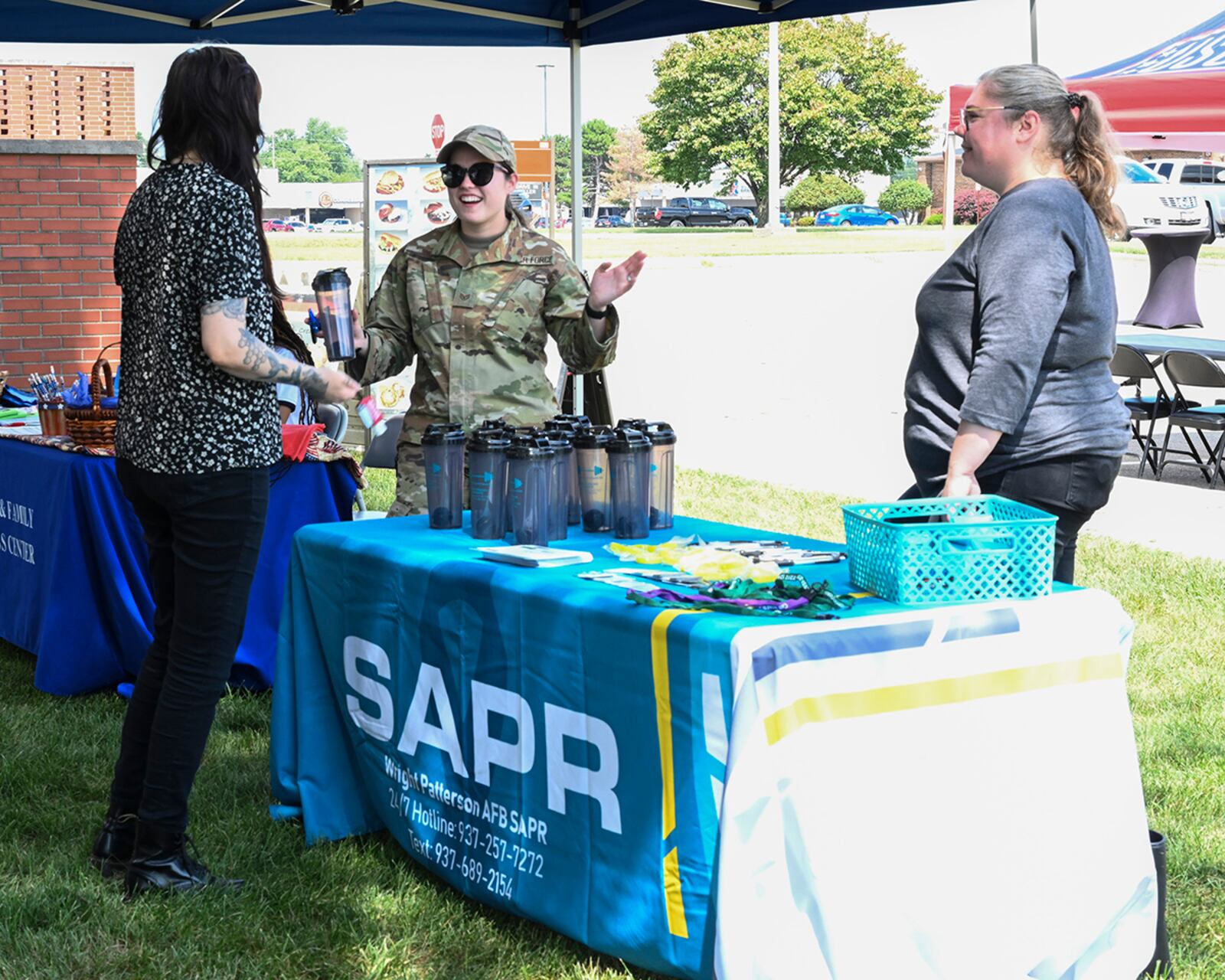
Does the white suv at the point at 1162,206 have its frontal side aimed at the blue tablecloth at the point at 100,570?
no

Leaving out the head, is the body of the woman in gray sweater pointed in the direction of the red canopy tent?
no

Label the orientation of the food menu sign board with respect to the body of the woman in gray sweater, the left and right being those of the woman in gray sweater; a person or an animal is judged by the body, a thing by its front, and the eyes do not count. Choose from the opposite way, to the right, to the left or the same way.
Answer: to the left

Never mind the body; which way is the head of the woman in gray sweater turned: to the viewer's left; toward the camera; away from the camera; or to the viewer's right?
to the viewer's left

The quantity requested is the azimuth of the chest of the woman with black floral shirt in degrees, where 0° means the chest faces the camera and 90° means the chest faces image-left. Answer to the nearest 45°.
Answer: approximately 225°

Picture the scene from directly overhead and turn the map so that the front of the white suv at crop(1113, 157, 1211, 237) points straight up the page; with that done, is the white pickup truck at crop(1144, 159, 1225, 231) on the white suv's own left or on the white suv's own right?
on the white suv's own left

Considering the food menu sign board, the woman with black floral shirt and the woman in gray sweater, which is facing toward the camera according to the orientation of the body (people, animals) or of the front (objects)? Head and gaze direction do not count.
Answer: the food menu sign board

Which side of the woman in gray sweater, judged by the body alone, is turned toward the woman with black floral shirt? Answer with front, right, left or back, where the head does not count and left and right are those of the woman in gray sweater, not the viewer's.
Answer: front

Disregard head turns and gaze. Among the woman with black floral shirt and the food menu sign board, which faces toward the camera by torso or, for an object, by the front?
the food menu sign board

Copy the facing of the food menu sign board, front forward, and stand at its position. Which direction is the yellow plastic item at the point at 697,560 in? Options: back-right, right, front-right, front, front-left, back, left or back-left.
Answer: front

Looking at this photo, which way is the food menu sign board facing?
toward the camera

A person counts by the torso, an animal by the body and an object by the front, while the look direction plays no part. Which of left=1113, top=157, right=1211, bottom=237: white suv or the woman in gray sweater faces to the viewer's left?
the woman in gray sweater

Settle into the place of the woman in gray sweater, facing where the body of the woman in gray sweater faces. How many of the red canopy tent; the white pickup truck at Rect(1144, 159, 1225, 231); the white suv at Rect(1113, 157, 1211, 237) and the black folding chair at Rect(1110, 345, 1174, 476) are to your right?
4

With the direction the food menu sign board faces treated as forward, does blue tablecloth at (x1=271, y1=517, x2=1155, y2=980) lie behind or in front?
in front

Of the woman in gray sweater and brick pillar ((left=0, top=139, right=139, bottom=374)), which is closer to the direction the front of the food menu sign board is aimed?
the woman in gray sweater

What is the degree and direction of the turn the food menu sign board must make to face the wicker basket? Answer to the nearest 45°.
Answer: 0° — it already faces it

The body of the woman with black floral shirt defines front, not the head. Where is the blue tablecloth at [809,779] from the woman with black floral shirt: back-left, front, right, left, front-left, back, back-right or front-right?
right

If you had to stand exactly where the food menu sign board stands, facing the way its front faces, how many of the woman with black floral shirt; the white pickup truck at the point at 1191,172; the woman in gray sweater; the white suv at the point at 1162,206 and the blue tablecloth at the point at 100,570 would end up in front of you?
3

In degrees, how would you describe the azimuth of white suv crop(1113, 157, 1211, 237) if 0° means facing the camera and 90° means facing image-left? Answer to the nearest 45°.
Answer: approximately 315°

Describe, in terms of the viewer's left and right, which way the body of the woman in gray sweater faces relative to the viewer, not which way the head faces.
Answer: facing to the left of the viewer

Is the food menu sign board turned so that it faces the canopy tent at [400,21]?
yes

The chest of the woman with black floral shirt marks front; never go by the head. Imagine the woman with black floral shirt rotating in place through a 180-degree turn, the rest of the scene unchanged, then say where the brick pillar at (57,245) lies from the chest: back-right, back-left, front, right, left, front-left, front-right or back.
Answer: back-right
